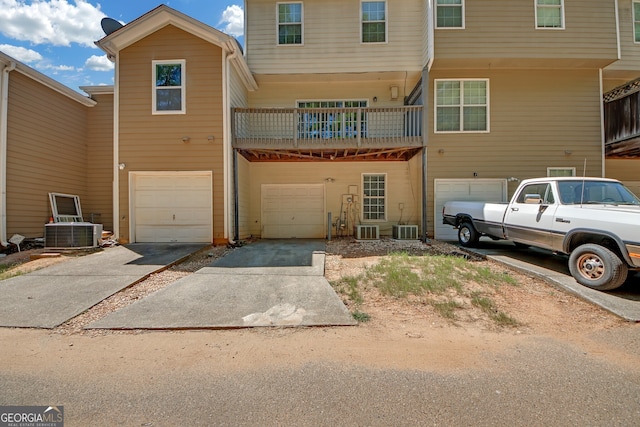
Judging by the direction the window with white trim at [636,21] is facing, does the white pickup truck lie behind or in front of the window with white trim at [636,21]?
in front

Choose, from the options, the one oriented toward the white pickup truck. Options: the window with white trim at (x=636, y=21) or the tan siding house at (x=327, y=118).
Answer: the window with white trim

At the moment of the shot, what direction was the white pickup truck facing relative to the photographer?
facing the viewer and to the right of the viewer

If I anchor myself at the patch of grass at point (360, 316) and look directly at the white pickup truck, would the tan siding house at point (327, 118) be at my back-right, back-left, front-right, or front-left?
front-left

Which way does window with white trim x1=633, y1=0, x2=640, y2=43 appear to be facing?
toward the camera

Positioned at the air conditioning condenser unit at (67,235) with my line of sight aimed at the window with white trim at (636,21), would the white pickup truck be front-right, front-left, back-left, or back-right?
front-right

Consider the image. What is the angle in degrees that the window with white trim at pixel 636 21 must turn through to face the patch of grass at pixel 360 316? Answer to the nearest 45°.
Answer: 0° — it already faces it

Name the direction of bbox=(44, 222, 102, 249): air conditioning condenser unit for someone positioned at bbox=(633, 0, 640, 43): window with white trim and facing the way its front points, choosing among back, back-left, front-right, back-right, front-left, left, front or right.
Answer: front-right
